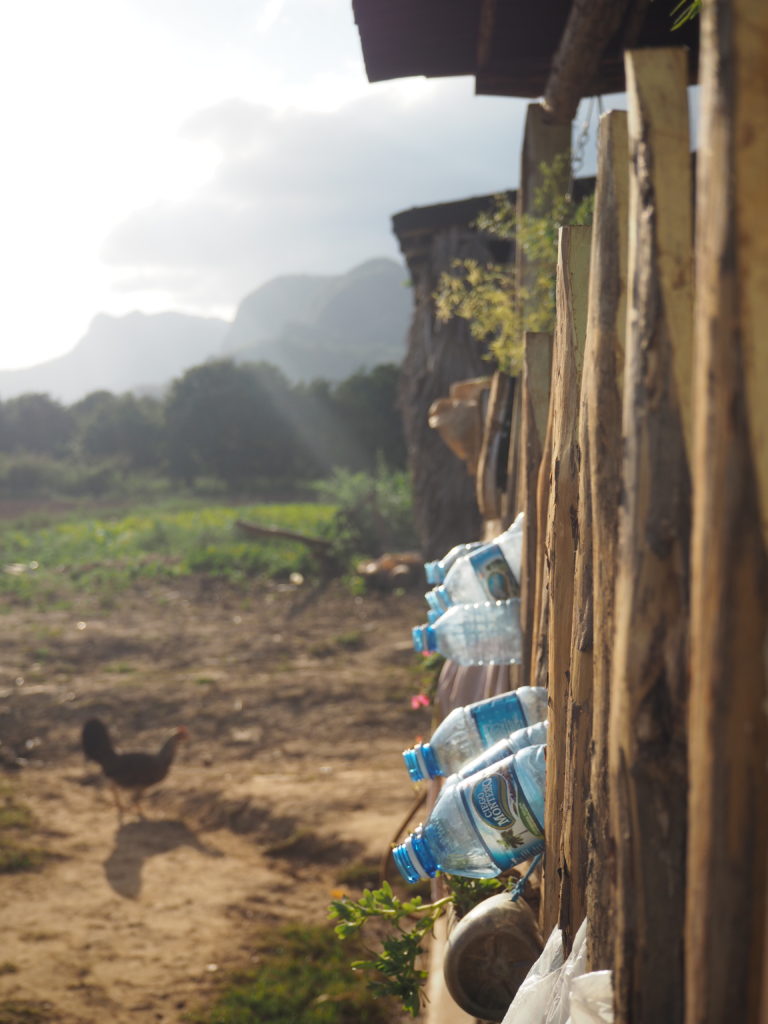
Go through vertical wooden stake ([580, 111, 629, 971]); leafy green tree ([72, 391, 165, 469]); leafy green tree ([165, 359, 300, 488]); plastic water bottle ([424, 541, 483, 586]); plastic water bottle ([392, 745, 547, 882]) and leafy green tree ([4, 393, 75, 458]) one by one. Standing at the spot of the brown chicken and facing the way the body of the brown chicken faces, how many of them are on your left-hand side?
3

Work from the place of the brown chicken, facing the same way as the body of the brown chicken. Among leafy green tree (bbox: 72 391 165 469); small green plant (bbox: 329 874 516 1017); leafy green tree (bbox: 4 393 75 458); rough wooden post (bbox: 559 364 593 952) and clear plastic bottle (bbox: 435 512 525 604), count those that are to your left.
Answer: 2

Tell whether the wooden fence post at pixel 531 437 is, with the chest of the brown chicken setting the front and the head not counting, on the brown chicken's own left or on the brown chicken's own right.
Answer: on the brown chicken's own right

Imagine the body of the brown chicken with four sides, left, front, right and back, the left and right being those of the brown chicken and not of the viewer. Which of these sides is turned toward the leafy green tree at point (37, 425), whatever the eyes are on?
left

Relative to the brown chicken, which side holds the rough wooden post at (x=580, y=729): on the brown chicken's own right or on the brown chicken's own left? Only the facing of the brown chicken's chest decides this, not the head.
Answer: on the brown chicken's own right

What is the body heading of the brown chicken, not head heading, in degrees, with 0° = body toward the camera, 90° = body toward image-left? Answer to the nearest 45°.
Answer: approximately 270°

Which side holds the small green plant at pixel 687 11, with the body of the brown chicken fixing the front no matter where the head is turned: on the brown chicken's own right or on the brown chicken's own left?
on the brown chicken's own right

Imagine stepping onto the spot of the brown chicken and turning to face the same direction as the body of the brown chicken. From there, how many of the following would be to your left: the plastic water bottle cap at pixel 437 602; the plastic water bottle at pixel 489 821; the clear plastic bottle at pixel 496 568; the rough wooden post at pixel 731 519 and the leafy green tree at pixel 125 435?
1

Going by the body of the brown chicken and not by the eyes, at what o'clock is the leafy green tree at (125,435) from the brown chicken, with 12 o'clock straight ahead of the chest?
The leafy green tree is roughly at 9 o'clock from the brown chicken.

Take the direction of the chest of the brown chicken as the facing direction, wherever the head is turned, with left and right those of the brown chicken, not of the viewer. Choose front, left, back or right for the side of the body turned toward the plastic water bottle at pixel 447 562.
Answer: right

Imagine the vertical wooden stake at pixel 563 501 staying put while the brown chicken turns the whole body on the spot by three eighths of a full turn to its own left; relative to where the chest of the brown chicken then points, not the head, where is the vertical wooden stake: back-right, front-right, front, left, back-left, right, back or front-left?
back-left
